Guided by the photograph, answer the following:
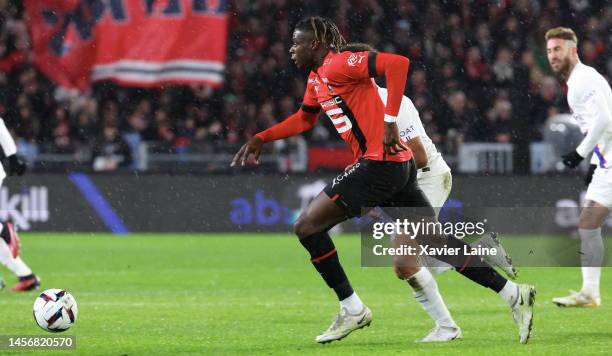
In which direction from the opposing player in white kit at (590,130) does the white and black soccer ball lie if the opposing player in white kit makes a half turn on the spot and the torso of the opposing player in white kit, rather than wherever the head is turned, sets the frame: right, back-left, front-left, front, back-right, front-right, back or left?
back-right

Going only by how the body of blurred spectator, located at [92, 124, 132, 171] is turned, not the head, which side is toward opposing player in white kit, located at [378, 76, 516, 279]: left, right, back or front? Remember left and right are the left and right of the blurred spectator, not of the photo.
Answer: front

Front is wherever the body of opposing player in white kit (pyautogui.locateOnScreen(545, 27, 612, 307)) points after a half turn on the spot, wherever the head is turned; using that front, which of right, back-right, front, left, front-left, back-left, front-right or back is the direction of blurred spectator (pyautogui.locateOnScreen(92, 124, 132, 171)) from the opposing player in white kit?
back-left

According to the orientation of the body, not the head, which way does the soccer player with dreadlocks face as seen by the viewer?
to the viewer's left

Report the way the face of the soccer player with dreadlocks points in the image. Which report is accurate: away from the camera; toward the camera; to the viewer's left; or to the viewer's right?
to the viewer's left

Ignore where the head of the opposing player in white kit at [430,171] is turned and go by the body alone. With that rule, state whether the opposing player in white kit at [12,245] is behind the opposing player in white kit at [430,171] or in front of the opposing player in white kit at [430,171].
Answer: in front

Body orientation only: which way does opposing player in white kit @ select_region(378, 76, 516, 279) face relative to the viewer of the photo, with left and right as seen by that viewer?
facing to the left of the viewer

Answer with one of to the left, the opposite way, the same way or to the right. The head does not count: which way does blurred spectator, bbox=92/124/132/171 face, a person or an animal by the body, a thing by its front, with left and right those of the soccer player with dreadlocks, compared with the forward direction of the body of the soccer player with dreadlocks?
to the left

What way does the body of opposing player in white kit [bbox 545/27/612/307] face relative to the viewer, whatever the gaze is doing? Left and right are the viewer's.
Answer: facing to the left of the viewer

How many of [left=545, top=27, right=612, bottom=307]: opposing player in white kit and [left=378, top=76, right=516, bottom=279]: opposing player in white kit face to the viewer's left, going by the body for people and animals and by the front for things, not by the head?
2

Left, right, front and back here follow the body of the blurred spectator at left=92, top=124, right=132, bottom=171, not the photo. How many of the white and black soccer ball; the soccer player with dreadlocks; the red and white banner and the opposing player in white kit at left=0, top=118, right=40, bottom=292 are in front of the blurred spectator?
3

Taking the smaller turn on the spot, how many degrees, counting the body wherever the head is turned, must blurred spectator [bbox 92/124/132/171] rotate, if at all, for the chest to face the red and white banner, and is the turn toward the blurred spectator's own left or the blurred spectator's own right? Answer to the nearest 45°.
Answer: approximately 180°
